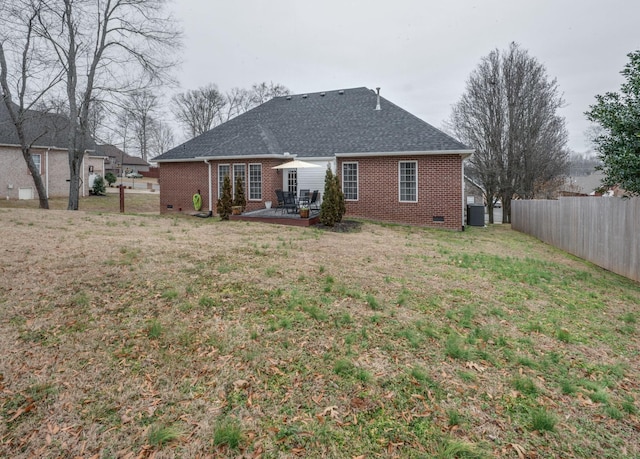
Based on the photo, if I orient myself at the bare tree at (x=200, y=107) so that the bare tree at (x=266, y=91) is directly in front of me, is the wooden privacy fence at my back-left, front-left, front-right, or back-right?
front-right

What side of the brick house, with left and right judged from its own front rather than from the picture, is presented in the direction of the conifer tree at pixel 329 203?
back

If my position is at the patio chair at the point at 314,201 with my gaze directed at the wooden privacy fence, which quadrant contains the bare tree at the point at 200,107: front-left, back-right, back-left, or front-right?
back-left

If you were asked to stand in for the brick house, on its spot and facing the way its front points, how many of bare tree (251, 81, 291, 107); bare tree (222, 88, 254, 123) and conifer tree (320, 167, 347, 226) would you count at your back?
1

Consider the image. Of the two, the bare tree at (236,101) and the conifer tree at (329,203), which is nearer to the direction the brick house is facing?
the bare tree

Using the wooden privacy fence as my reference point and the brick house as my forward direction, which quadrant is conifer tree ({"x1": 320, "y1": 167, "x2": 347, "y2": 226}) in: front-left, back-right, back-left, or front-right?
front-left

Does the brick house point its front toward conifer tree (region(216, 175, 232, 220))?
no

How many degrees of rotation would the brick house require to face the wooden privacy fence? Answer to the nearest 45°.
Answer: approximately 135° to its right

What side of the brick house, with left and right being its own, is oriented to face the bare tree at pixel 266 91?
front

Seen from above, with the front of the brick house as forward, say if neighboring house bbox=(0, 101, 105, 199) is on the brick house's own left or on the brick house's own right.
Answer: on the brick house's own left

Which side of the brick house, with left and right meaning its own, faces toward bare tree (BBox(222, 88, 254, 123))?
front

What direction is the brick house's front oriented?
away from the camera

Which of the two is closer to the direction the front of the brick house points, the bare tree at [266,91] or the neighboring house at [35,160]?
the bare tree
